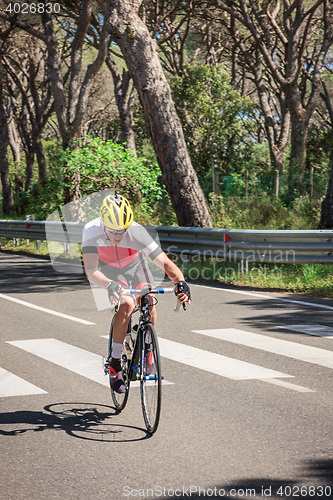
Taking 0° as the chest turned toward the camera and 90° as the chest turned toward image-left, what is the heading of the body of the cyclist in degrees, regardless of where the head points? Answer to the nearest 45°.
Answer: approximately 0°

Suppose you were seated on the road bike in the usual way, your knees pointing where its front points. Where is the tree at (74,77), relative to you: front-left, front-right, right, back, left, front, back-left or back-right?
back

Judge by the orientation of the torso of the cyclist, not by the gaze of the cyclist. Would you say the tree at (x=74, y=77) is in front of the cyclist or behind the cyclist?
behind

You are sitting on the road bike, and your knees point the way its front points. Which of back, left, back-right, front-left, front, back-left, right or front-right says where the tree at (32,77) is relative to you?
back

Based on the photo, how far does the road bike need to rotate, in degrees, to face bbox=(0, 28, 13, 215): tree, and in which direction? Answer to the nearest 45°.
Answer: approximately 180°

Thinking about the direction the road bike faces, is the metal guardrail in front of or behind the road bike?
behind

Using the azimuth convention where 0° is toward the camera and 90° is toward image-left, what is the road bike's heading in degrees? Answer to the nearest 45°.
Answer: approximately 0°

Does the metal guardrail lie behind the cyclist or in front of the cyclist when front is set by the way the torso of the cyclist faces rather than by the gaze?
behind

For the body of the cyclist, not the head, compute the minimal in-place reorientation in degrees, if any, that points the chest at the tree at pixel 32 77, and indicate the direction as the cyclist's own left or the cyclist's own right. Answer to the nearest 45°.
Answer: approximately 180°
